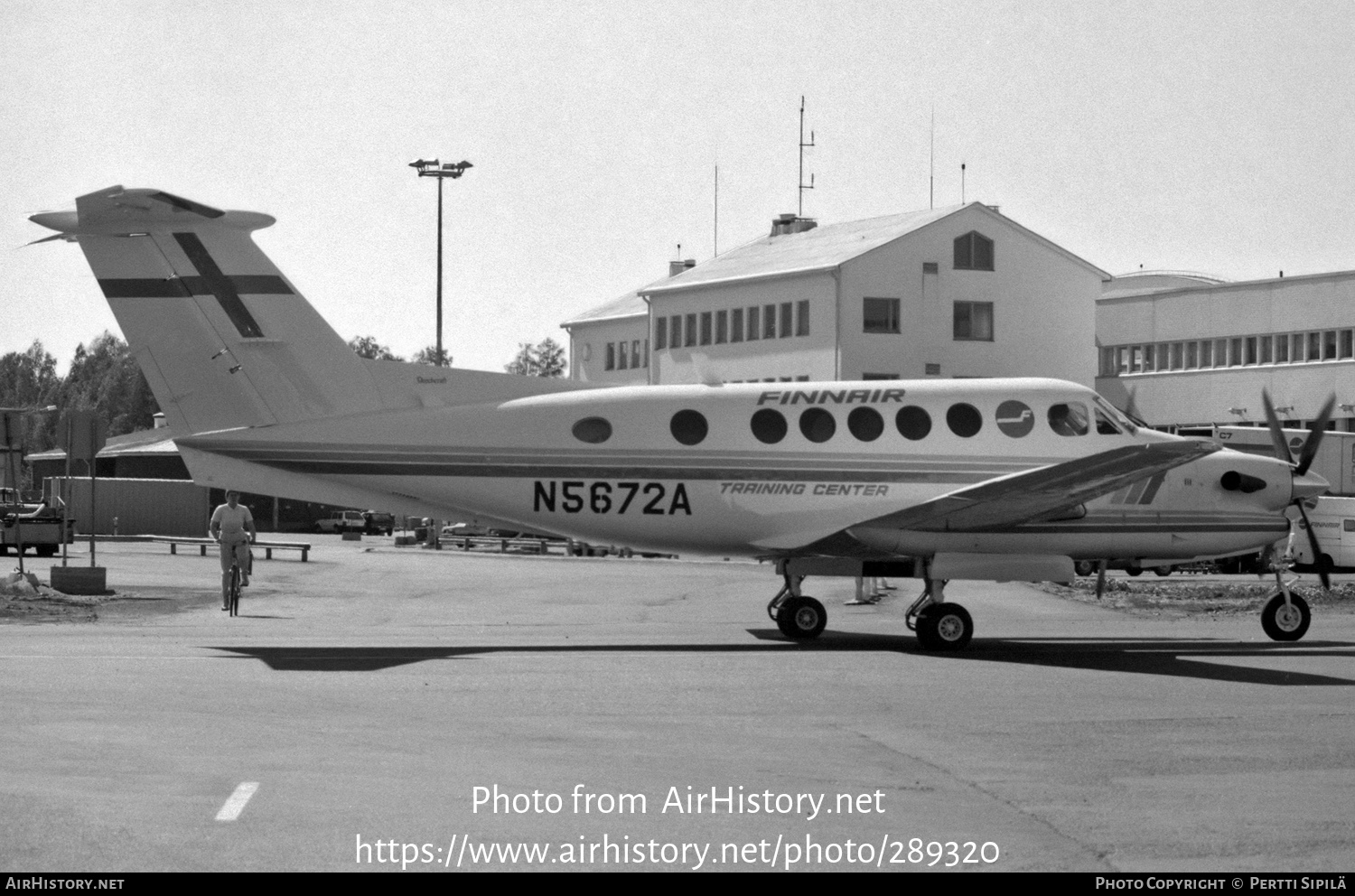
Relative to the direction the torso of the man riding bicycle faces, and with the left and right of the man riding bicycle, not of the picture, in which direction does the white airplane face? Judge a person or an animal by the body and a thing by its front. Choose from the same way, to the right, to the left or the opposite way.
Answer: to the left

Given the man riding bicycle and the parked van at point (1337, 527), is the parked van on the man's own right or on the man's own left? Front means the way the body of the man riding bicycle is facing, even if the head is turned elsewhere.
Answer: on the man's own left

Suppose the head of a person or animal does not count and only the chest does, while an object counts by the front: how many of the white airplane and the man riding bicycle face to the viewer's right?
1

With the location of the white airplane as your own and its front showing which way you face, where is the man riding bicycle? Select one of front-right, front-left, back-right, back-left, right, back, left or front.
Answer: back-left

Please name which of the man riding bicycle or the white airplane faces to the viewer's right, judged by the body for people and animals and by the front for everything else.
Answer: the white airplane

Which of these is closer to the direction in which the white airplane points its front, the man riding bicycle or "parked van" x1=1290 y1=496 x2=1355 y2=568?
the parked van

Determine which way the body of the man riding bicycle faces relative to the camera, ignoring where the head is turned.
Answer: toward the camera

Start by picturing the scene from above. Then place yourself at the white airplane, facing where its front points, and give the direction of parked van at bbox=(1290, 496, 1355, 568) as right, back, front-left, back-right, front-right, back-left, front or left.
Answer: front-left

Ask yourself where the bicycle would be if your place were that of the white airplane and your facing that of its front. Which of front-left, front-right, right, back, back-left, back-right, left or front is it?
back-left

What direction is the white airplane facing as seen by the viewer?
to the viewer's right
